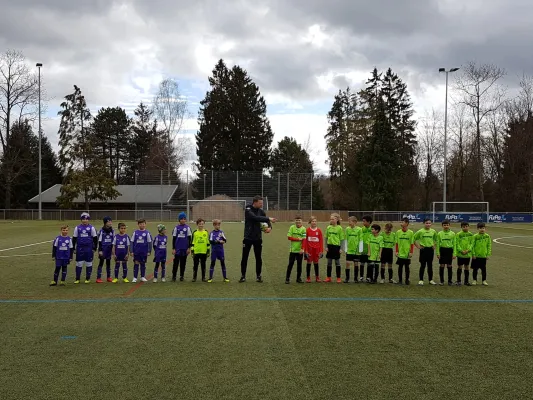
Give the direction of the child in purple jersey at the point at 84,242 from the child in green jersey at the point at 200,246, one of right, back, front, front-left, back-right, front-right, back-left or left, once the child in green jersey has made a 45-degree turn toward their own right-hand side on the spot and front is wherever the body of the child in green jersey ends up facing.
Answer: front-right

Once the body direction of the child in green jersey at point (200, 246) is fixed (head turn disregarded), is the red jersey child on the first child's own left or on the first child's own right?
on the first child's own left

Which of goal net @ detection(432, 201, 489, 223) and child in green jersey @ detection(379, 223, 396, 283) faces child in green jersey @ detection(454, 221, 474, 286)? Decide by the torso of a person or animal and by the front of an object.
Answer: the goal net

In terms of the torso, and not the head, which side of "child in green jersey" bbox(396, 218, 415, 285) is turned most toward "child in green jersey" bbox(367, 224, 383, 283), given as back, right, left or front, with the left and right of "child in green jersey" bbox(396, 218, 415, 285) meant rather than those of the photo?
right

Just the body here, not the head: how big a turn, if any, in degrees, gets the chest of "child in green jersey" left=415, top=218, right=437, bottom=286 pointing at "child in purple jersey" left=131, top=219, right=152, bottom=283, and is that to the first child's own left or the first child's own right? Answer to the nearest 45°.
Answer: approximately 90° to the first child's own right

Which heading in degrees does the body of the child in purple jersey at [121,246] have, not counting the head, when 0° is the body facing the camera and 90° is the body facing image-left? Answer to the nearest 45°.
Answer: approximately 0°

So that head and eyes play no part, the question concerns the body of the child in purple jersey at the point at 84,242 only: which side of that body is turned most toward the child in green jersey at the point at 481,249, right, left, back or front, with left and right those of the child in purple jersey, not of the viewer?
left
